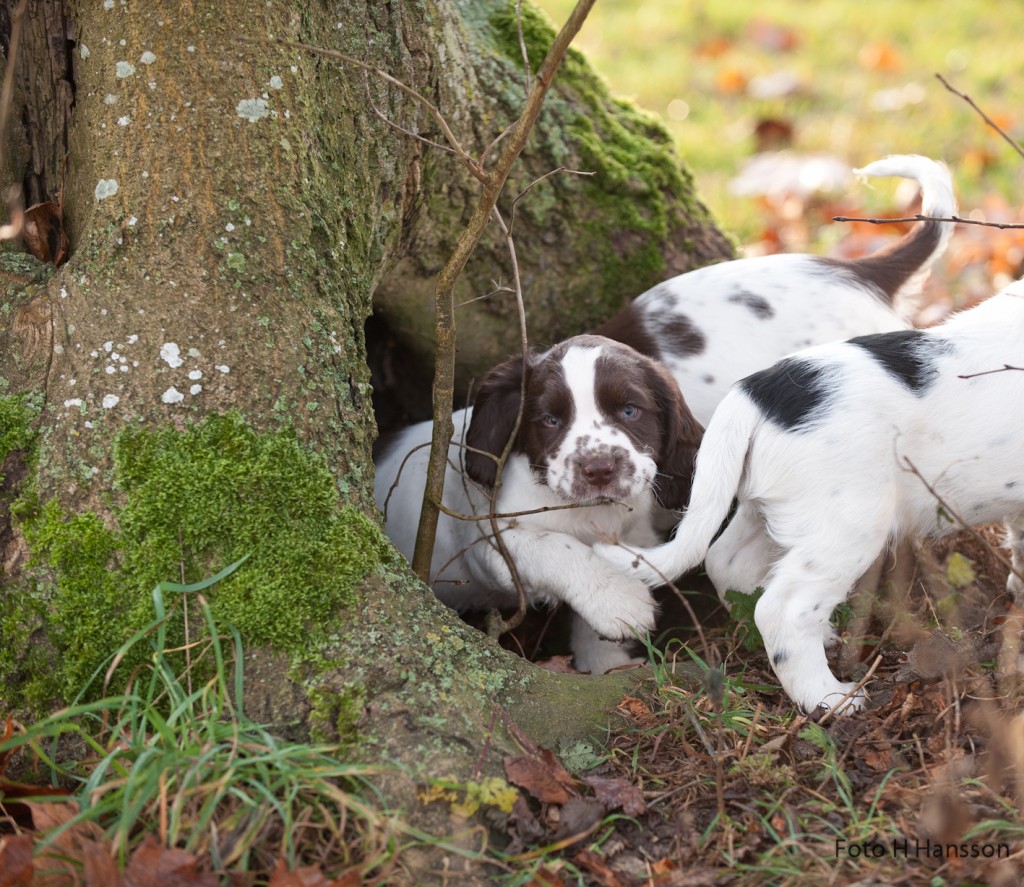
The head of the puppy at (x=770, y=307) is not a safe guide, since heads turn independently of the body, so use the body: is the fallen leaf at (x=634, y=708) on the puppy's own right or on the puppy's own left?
on the puppy's own left

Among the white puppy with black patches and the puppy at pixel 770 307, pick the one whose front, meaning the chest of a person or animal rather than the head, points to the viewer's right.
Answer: the white puppy with black patches

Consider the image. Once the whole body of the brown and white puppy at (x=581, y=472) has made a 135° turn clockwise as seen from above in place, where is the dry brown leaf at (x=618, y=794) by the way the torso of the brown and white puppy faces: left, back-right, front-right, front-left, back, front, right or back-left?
left

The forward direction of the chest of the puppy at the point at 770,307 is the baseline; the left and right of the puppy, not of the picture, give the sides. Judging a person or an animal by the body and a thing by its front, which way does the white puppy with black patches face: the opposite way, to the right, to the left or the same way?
the opposite way

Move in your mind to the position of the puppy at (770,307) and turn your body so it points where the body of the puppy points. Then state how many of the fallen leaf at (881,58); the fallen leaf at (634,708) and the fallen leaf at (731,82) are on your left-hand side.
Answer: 1

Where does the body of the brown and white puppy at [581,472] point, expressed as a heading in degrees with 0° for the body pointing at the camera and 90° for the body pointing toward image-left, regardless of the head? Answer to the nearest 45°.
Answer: approximately 315°

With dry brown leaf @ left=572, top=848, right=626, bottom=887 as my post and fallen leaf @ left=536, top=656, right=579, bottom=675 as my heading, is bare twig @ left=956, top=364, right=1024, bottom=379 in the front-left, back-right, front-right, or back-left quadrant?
front-right

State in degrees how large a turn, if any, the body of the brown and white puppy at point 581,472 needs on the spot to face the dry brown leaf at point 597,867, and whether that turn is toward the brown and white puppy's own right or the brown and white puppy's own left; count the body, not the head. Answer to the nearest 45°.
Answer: approximately 45° to the brown and white puppy's own right

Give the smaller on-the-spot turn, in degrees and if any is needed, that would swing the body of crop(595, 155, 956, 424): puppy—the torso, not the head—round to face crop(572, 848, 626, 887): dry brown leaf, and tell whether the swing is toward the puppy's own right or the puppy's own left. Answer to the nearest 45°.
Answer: approximately 90° to the puppy's own left

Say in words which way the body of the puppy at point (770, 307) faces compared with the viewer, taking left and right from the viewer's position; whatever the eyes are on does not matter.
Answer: facing to the left of the viewer

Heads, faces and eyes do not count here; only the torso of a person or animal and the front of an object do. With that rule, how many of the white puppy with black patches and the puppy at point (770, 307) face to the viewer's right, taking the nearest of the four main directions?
1

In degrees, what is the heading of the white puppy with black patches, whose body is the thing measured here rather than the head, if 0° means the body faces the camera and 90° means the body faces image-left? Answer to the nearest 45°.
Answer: approximately 270°

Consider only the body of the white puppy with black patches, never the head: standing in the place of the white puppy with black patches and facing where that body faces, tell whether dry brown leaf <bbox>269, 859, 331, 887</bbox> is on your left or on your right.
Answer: on your right
